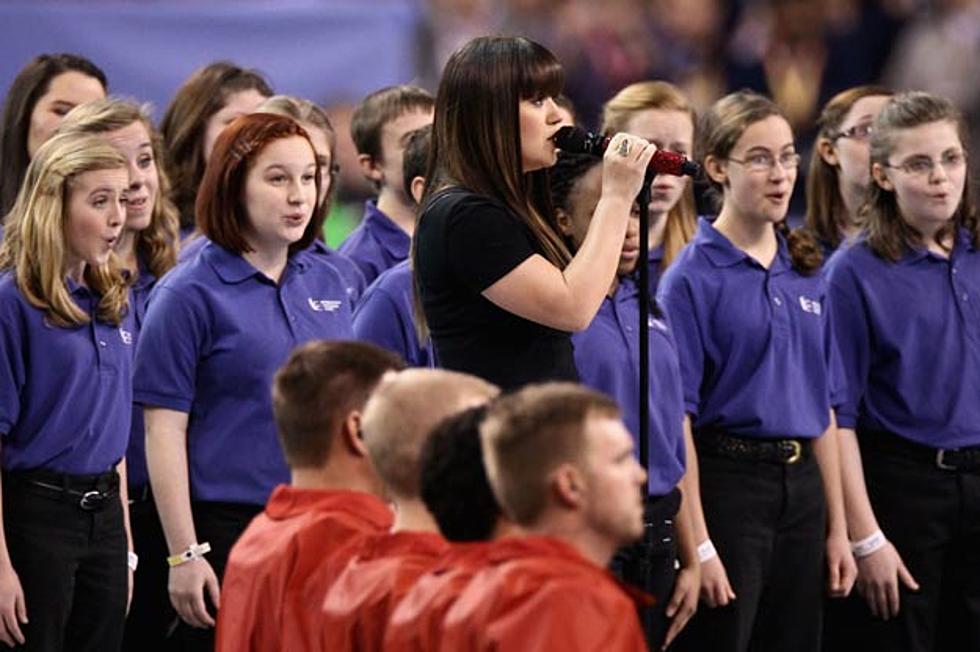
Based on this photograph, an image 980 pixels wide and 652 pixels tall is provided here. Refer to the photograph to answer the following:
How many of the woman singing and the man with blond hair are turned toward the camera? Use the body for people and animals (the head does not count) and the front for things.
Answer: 0

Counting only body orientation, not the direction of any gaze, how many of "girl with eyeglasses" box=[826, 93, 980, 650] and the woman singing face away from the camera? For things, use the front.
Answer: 0

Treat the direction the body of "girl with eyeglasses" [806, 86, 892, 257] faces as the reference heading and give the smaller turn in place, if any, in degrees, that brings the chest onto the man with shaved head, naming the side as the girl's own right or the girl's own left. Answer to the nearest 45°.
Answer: approximately 45° to the girl's own right

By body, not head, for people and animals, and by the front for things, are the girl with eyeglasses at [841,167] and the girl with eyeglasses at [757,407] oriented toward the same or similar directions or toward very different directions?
same or similar directions

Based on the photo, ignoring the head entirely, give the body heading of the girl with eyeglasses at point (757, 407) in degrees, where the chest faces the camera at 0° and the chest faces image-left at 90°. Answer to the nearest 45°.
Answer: approximately 315°

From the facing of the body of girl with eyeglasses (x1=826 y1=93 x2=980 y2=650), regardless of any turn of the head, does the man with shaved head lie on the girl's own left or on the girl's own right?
on the girl's own right

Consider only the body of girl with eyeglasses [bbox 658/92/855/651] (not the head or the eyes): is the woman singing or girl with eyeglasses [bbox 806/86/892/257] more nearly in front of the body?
the woman singing

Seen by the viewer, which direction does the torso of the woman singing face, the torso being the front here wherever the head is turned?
to the viewer's right

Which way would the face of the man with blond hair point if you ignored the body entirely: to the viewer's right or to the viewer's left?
to the viewer's right

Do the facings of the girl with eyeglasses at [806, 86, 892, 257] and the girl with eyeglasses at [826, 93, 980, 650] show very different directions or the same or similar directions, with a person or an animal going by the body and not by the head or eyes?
same or similar directions
